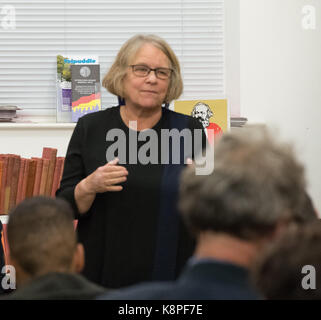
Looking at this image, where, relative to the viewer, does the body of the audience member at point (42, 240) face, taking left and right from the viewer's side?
facing away from the viewer

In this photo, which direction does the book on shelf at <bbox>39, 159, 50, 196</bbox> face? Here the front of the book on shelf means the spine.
toward the camera

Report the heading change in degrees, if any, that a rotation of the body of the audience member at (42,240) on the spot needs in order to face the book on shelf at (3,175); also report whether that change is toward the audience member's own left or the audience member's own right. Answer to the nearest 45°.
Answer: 0° — they already face it

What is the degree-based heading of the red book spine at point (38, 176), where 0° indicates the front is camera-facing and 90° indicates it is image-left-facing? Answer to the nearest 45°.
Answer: approximately 0°

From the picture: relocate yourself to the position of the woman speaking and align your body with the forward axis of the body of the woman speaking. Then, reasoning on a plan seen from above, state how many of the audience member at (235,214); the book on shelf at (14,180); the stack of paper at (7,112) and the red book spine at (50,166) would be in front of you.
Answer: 1

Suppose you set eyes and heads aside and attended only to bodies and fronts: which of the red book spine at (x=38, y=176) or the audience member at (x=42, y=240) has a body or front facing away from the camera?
the audience member

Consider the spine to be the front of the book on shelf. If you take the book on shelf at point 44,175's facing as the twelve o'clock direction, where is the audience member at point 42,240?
The audience member is roughly at 12 o'clock from the book on shelf.

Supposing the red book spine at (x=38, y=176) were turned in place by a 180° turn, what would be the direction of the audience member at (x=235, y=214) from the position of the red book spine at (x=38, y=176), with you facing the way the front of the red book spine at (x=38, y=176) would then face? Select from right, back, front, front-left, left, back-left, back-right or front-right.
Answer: back

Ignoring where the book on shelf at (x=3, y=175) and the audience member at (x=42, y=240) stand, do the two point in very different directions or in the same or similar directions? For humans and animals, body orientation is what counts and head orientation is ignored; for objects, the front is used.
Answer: very different directions

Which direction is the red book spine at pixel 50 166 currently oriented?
toward the camera
